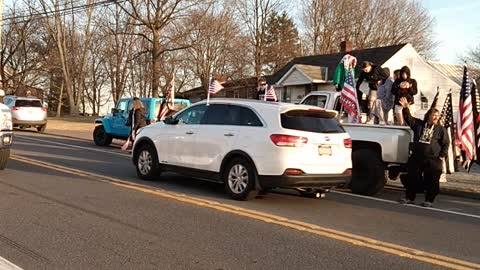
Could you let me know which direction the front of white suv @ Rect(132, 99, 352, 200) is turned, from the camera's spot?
facing away from the viewer and to the left of the viewer

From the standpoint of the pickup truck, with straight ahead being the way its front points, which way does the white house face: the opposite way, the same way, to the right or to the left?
to the left

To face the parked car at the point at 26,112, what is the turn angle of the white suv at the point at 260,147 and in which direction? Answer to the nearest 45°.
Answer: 0° — it already faces it

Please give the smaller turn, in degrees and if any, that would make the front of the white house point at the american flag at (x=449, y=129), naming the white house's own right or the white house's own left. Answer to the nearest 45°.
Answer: approximately 45° to the white house's own left

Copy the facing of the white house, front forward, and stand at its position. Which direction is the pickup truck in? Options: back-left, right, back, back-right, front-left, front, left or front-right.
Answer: front-left

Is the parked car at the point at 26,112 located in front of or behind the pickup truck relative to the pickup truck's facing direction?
in front

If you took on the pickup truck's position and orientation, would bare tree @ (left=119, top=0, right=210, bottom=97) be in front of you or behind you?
in front

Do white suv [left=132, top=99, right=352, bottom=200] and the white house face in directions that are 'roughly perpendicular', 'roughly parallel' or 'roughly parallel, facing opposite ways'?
roughly perpendicular

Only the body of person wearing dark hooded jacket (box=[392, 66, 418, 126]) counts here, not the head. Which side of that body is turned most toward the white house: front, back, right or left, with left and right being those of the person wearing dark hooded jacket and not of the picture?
back

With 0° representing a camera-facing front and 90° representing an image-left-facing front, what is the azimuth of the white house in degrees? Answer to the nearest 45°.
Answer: approximately 45°
